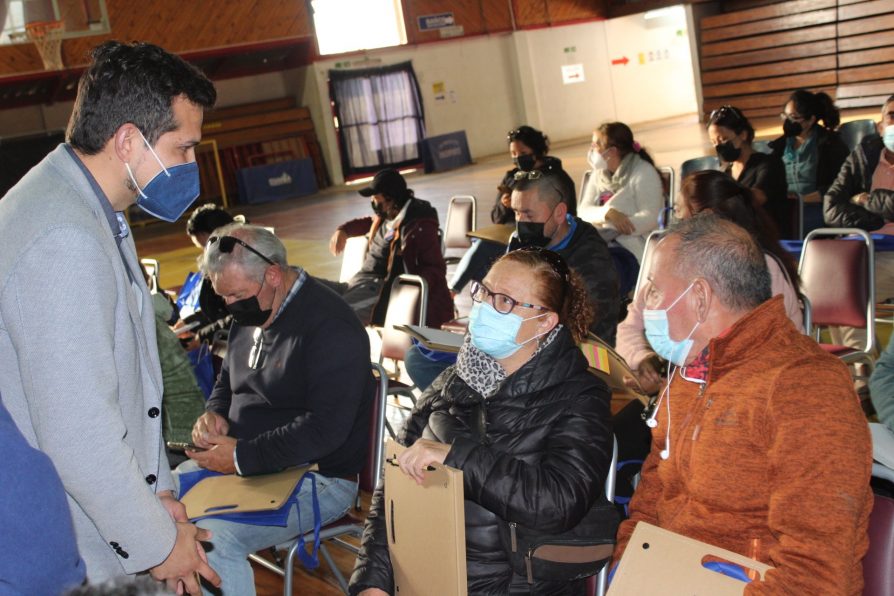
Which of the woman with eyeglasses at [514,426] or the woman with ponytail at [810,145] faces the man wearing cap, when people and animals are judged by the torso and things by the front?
the woman with ponytail

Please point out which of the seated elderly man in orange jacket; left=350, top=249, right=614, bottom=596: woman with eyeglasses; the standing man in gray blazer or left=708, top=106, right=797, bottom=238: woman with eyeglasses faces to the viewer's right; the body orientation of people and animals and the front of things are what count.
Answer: the standing man in gray blazer

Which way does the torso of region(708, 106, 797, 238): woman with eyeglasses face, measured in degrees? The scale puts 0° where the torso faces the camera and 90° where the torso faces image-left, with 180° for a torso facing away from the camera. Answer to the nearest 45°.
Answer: approximately 45°

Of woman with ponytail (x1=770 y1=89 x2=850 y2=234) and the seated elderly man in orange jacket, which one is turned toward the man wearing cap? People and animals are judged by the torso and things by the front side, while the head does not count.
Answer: the woman with ponytail

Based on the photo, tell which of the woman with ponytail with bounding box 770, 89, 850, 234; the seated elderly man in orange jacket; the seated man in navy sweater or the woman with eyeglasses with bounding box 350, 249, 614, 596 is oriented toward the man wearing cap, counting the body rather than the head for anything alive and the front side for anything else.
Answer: the woman with ponytail

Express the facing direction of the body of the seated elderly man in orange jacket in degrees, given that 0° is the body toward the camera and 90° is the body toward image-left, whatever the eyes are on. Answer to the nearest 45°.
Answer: approximately 45°

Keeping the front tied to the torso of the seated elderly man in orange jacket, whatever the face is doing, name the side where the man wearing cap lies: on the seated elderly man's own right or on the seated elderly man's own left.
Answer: on the seated elderly man's own right

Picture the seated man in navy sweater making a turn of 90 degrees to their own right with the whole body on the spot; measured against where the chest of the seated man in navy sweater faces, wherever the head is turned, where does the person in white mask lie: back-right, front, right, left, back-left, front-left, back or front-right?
right

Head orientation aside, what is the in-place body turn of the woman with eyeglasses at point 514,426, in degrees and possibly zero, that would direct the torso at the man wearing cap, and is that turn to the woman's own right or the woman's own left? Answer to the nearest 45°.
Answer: approximately 135° to the woman's own right

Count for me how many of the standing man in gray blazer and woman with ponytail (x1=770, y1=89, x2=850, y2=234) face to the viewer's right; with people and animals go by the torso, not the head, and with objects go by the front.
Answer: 1

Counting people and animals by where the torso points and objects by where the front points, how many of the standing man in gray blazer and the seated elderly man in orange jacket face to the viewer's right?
1

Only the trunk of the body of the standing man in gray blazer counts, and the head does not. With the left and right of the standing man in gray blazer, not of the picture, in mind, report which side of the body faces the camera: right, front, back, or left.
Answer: right
